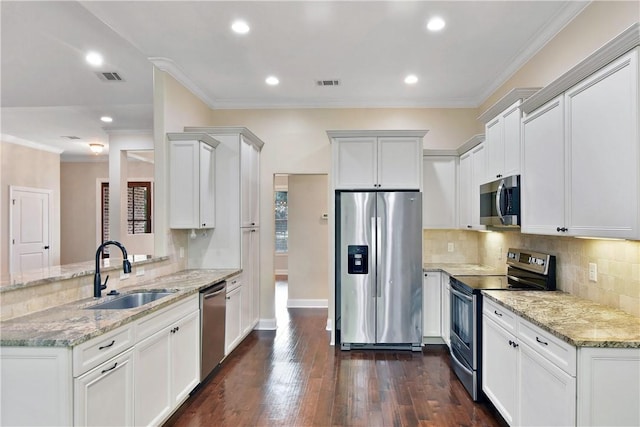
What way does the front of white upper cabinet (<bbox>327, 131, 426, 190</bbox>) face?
toward the camera

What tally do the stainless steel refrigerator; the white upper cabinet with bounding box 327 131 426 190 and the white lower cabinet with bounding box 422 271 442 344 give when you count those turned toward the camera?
3

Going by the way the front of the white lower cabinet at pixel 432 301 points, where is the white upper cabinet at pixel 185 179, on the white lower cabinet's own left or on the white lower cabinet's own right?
on the white lower cabinet's own right

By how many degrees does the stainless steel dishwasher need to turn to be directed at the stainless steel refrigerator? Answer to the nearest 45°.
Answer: approximately 45° to its left

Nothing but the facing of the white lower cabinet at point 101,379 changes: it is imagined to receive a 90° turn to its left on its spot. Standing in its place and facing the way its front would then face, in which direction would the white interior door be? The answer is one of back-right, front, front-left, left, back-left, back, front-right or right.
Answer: front-left

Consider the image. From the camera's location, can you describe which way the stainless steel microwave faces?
facing the viewer and to the left of the viewer

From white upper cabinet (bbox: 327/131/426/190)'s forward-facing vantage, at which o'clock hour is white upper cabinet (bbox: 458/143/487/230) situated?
white upper cabinet (bbox: 458/143/487/230) is roughly at 9 o'clock from white upper cabinet (bbox: 327/131/426/190).

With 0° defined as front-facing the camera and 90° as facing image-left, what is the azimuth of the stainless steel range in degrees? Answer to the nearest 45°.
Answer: approximately 45°

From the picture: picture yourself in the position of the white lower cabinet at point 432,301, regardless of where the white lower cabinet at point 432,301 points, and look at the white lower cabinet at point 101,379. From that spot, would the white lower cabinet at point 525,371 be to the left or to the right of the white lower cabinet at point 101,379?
left

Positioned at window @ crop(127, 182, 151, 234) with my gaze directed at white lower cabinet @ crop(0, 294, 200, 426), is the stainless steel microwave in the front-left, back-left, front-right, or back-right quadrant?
front-left

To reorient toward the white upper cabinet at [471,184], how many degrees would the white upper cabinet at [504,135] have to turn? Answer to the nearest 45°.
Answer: approximately 135° to its right

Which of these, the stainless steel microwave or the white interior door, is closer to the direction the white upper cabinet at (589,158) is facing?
the white interior door

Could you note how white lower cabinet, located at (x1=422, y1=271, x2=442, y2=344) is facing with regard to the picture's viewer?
facing the viewer

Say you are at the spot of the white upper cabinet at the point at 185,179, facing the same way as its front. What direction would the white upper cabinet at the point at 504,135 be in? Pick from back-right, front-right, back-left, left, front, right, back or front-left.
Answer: front

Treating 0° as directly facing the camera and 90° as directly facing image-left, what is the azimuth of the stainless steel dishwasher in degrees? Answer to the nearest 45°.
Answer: approximately 315°

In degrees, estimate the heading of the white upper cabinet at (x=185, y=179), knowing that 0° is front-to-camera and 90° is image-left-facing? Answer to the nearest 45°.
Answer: approximately 315°
